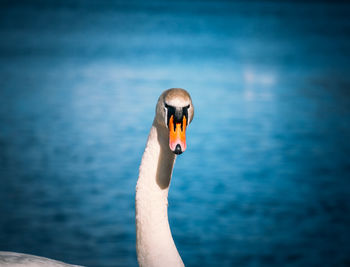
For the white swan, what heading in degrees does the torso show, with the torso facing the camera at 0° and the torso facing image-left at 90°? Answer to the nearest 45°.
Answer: approximately 315°
